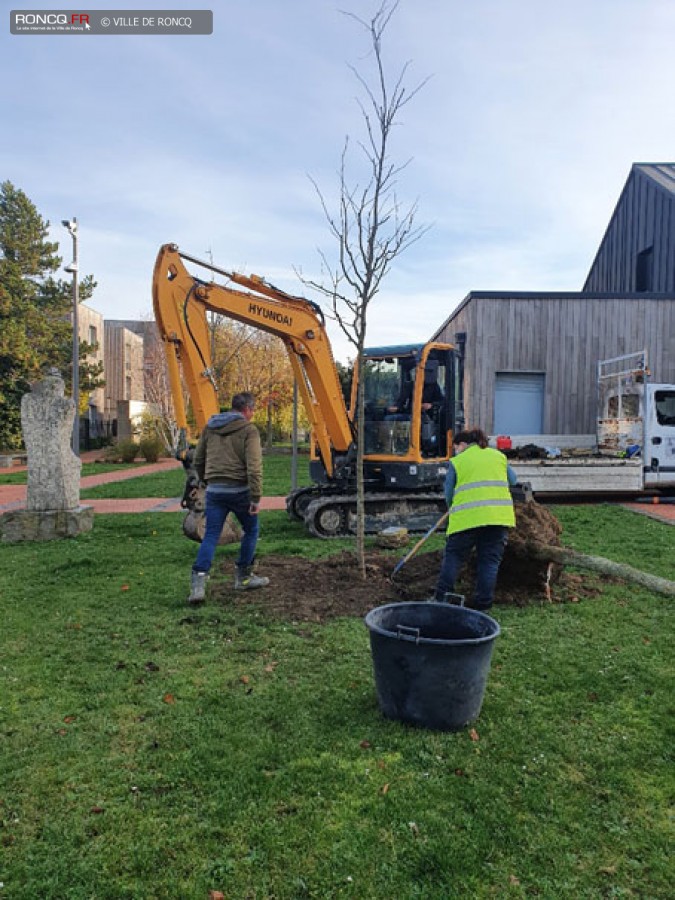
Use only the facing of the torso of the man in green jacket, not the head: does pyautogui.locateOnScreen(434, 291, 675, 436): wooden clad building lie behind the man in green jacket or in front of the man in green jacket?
in front

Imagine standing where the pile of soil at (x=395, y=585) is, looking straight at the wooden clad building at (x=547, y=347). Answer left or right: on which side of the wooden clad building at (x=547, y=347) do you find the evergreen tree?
left

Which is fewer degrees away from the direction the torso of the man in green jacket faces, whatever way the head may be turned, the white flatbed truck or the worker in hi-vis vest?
the white flatbed truck

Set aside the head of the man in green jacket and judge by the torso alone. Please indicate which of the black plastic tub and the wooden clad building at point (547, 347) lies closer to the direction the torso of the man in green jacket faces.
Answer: the wooden clad building

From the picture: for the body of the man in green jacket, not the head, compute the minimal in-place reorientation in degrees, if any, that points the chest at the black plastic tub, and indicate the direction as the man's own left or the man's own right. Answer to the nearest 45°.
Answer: approximately 135° to the man's own right

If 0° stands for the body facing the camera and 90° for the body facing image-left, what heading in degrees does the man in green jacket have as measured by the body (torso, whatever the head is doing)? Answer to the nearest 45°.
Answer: approximately 225°

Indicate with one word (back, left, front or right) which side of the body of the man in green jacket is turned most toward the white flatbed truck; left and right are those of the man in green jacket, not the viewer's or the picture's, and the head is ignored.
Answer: front

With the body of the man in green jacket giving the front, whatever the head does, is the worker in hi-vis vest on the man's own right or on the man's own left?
on the man's own right
